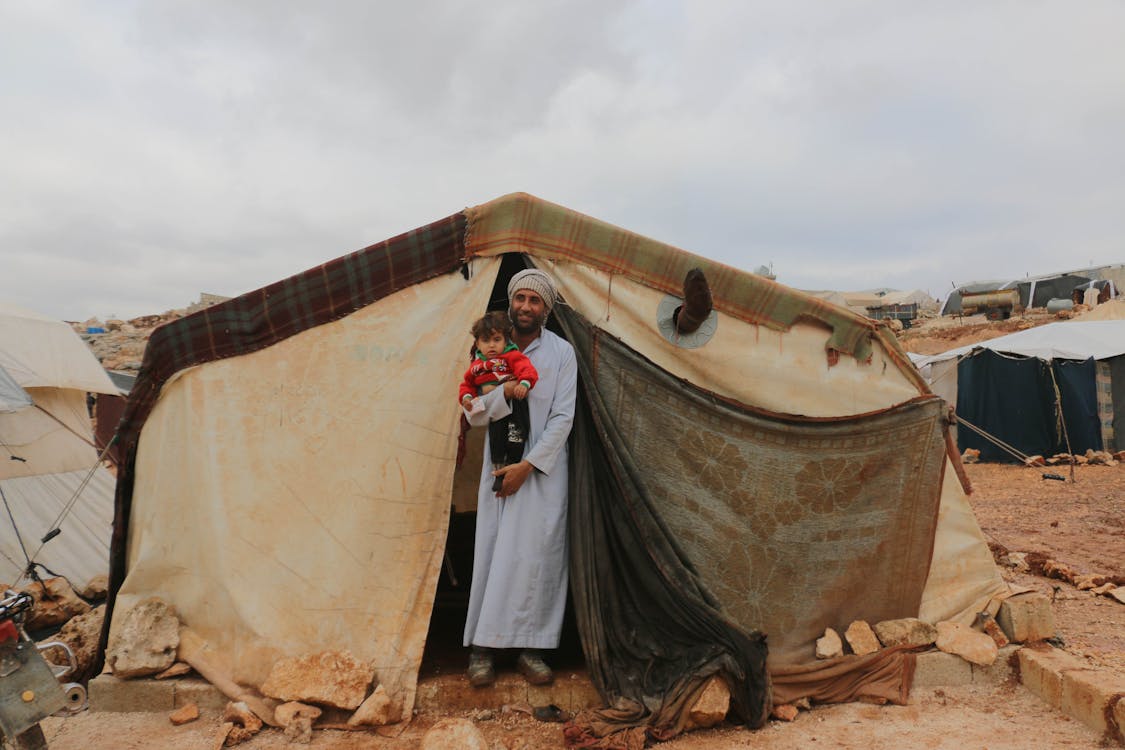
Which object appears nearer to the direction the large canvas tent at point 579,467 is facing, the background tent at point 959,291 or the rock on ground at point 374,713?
the rock on ground

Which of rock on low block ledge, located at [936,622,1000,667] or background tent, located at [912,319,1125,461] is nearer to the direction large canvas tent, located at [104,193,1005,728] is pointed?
the rock on low block ledge

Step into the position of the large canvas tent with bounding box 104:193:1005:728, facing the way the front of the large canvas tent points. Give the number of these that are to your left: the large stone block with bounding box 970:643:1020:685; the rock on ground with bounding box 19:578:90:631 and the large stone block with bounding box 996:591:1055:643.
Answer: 2

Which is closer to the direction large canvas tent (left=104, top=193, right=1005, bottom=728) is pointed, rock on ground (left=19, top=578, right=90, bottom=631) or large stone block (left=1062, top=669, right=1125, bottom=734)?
the large stone block

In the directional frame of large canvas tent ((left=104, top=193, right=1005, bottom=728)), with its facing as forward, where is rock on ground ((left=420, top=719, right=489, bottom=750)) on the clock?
The rock on ground is roughly at 1 o'clock from the large canvas tent.

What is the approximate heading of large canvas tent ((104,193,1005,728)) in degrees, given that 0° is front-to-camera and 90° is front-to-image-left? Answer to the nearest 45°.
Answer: approximately 0°

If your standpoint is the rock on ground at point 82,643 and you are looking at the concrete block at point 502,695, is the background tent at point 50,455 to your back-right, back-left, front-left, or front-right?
back-left

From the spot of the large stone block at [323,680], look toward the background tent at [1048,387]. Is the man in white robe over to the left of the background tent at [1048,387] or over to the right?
right

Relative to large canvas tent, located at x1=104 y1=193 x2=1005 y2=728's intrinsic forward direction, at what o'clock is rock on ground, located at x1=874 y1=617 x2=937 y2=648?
The rock on ground is roughly at 9 o'clock from the large canvas tent.

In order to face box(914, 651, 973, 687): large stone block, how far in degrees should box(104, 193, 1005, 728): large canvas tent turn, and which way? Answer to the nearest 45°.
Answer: approximately 90° to its left

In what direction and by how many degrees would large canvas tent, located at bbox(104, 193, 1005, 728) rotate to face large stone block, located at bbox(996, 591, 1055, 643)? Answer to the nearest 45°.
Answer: approximately 90° to its left

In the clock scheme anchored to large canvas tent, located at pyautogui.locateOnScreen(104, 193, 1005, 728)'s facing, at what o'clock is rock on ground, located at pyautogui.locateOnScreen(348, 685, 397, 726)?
The rock on ground is roughly at 2 o'clock from the large canvas tent.

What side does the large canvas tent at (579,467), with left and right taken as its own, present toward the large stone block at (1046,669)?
left

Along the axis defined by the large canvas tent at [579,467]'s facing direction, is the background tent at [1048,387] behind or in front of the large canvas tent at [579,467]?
behind
